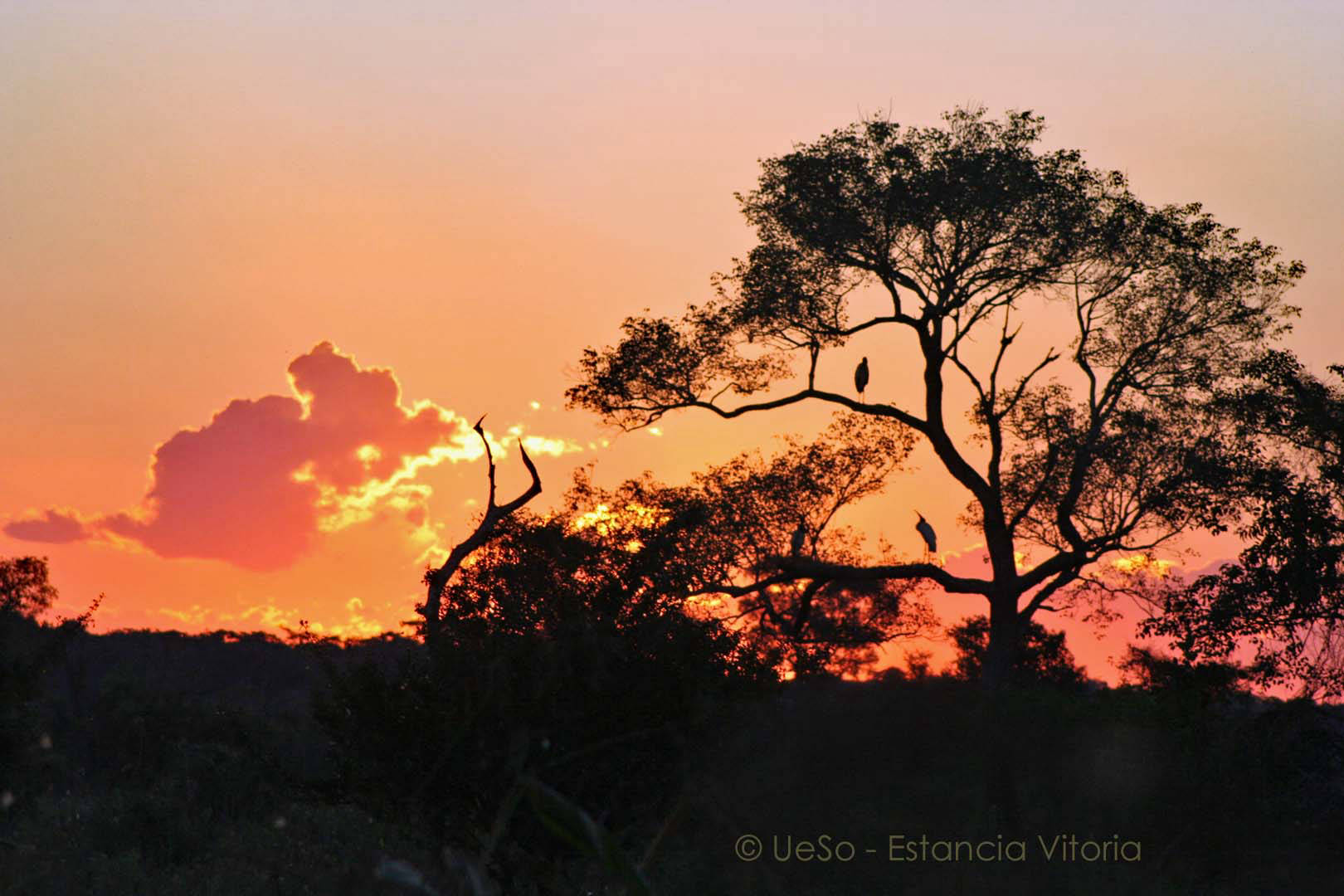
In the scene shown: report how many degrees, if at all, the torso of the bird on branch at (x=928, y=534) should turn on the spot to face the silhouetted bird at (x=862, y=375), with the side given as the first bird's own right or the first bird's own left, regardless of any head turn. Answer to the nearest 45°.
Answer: approximately 45° to the first bird's own left

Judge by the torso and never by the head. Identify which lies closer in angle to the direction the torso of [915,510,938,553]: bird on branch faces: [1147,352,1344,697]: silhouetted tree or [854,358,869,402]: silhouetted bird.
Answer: the silhouetted bird

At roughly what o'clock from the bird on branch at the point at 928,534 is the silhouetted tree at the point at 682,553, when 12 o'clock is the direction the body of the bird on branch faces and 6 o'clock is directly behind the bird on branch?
The silhouetted tree is roughly at 11 o'clock from the bird on branch.

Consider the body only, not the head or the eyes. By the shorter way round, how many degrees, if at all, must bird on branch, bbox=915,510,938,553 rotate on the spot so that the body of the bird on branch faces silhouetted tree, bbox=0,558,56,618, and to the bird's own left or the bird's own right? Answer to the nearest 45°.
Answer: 0° — it already faces it

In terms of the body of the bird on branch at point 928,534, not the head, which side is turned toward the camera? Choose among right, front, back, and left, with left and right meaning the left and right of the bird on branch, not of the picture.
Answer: left

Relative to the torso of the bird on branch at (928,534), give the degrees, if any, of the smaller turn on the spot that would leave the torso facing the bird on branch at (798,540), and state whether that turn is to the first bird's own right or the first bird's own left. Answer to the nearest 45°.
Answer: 0° — it already faces it

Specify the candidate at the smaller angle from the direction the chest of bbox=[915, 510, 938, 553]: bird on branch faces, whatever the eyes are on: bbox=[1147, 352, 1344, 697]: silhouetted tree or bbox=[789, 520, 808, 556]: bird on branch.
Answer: the bird on branch

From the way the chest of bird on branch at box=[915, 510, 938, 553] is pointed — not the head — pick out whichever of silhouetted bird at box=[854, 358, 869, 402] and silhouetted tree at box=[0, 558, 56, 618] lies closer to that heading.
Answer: the silhouetted tree

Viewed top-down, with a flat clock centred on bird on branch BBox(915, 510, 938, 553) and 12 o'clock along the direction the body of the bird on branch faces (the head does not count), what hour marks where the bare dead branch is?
The bare dead branch is roughly at 11 o'clock from the bird on branch.
